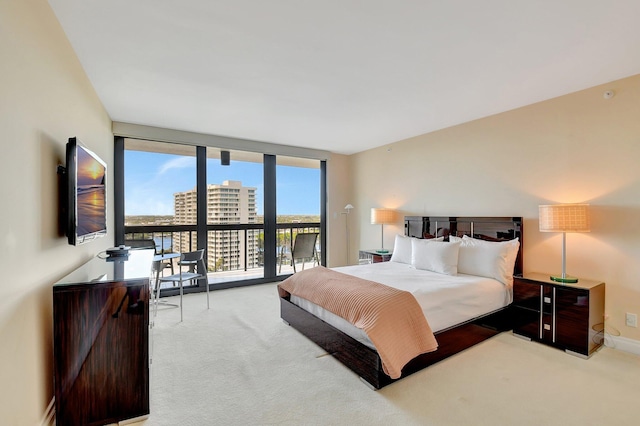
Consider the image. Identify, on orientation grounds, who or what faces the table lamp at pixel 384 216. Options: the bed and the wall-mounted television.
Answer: the wall-mounted television

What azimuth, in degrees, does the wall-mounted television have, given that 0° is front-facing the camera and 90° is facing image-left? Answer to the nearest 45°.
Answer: approximately 270°

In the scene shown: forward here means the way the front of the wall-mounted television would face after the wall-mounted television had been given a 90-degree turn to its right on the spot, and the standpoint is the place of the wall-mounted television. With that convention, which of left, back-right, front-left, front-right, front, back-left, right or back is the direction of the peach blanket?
front-left

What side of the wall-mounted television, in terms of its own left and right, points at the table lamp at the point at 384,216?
front

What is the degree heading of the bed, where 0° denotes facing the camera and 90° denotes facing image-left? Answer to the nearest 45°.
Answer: approximately 45°

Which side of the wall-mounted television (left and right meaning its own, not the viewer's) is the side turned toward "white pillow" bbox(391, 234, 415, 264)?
front

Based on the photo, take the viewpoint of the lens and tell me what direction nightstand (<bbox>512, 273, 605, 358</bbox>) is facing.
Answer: facing the viewer and to the left of the viewer

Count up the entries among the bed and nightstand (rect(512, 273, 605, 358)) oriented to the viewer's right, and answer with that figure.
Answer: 0

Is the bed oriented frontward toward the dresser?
yes

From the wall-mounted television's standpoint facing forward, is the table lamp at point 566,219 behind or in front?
in front

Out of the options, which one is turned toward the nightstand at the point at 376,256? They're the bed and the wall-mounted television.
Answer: the wall-mounted television

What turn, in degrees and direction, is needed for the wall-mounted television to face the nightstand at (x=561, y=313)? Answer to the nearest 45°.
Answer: approximately 45° to its right

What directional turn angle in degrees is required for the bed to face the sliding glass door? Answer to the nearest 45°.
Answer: approximately 45° to its right
